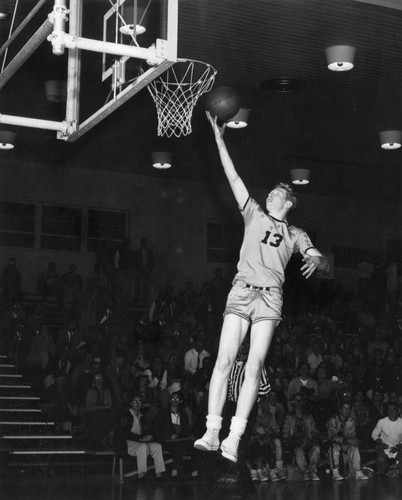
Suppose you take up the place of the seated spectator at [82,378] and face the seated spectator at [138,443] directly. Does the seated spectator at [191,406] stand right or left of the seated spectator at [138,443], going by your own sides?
left

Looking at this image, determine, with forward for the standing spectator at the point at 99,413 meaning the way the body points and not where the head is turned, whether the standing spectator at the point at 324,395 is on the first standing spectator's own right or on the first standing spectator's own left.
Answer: on the first standing spectator's own left

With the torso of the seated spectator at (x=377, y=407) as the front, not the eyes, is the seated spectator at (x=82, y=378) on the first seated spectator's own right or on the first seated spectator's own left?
on the first seated spectator's own right

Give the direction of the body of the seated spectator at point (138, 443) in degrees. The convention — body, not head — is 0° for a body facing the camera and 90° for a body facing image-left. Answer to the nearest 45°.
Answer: approximately 315°

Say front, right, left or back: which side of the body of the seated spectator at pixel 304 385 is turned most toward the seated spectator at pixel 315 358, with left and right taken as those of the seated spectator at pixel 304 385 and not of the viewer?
back

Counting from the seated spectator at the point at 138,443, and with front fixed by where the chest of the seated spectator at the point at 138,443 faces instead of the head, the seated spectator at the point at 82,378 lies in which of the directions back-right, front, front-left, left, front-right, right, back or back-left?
back

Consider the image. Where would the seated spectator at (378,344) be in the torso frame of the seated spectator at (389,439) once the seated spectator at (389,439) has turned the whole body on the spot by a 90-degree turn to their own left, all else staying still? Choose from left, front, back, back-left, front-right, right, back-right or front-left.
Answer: left

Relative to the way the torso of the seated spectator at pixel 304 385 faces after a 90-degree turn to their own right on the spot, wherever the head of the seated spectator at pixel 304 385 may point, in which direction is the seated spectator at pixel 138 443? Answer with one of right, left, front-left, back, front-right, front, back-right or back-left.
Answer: front-left
